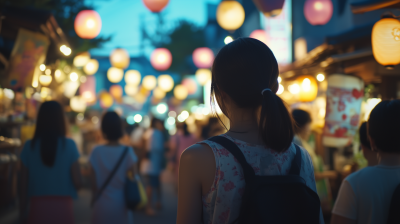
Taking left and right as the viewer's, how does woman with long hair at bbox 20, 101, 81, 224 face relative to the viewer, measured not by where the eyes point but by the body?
facing away from the viewer

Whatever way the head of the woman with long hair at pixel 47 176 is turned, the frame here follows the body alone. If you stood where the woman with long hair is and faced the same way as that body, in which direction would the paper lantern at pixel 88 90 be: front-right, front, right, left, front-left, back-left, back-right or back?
front

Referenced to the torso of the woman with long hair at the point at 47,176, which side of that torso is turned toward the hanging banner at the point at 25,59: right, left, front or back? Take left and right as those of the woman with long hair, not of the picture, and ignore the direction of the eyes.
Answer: front

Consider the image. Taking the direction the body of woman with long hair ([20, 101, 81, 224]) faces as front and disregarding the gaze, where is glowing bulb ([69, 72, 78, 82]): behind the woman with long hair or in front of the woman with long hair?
in front

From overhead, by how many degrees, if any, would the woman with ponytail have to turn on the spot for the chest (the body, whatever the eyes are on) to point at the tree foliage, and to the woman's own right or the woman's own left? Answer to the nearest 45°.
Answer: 0° — they already face it

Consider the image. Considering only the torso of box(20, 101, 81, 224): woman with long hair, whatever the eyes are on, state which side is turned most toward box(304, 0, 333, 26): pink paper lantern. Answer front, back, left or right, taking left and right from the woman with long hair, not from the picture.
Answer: right

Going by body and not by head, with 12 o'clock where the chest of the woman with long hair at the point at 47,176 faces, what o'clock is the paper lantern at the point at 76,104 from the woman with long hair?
The paper lantern is roughly at 12 o'clock from the woman with long hair.

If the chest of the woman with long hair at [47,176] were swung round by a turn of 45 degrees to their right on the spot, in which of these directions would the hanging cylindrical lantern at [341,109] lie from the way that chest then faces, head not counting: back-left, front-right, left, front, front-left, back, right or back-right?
front-right

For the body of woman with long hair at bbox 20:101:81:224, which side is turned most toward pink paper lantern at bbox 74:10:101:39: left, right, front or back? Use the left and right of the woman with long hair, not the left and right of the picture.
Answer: front

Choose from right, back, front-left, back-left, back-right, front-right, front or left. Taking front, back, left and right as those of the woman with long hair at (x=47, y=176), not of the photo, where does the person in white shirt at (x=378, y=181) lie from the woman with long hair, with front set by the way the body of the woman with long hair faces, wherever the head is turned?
back-right

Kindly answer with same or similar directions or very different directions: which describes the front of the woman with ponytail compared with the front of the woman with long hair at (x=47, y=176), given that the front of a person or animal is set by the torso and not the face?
same or similar directions

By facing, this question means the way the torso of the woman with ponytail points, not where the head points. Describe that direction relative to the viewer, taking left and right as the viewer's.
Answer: facing away from the viewer and to the left of the viewer

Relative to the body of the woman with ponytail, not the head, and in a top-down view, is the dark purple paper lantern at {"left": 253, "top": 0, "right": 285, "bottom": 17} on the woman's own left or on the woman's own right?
on the woman's own right

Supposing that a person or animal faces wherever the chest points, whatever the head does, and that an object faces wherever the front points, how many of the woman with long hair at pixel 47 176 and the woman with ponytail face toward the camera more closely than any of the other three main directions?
0

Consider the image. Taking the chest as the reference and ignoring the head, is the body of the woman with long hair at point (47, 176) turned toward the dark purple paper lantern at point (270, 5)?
no

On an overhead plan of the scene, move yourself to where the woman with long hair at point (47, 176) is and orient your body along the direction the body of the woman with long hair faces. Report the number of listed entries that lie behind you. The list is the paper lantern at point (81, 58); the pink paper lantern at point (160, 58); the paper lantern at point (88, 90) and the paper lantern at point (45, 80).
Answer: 0

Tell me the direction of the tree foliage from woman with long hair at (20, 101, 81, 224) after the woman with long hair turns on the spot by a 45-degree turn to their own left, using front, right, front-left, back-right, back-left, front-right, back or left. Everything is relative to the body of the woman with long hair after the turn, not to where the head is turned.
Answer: front-right

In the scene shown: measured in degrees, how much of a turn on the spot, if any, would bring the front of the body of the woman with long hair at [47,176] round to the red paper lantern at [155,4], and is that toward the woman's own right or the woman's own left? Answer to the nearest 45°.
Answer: approximately 45° to the woman's own right

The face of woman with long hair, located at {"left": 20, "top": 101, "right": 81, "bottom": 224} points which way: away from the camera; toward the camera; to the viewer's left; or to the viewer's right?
away from the camera

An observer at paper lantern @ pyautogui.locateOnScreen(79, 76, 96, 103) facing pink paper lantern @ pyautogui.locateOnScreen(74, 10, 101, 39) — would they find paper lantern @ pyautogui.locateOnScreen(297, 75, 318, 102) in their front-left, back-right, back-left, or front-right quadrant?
front-left
